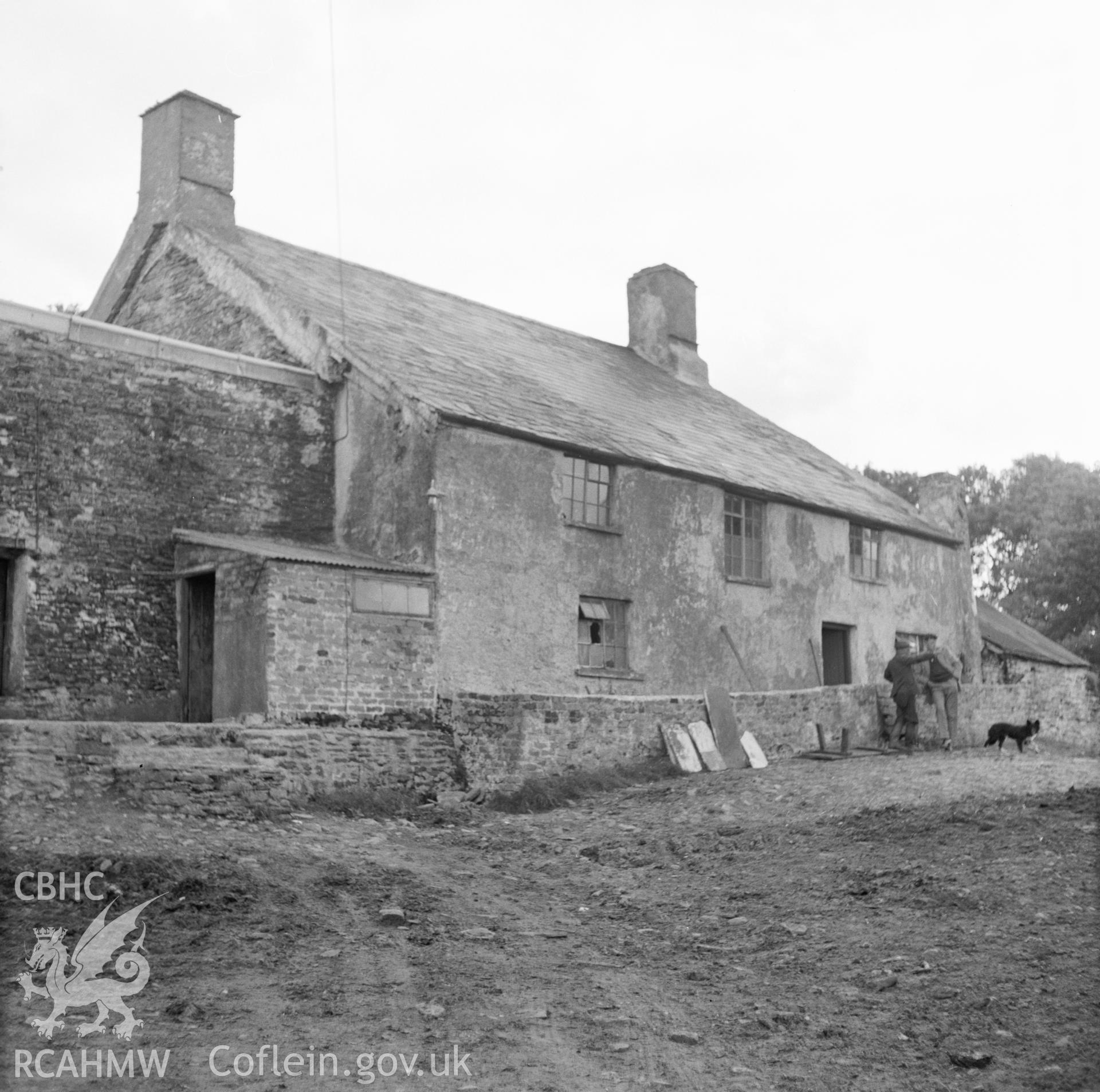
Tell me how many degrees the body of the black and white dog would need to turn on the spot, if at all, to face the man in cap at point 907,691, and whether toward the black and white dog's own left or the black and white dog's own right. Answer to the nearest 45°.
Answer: approximately 135° to the black and white dog's own left

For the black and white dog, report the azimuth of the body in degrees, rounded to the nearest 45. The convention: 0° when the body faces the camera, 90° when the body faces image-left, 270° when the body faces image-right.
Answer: approximately 270°

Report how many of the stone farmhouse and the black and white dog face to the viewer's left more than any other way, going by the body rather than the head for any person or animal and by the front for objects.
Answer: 0

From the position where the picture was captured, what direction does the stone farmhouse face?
facing the viewer and to the right of the viewer

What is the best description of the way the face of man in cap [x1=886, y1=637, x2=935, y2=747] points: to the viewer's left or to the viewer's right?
to the viewer's right

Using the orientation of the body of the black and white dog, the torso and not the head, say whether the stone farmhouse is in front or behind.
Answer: behind

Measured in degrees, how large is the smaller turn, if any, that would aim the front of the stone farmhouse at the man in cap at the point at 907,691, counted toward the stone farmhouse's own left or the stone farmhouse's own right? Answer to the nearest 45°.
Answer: approximately 45° to the stone farmhouse's own left

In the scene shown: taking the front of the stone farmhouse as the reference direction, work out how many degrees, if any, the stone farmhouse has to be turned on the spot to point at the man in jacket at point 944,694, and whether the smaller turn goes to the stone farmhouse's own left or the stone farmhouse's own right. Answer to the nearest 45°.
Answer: approximately 45° to the stone farmhouse's own left

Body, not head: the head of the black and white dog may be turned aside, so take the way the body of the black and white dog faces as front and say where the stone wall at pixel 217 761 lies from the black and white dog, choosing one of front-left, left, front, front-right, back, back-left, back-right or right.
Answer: back-right
